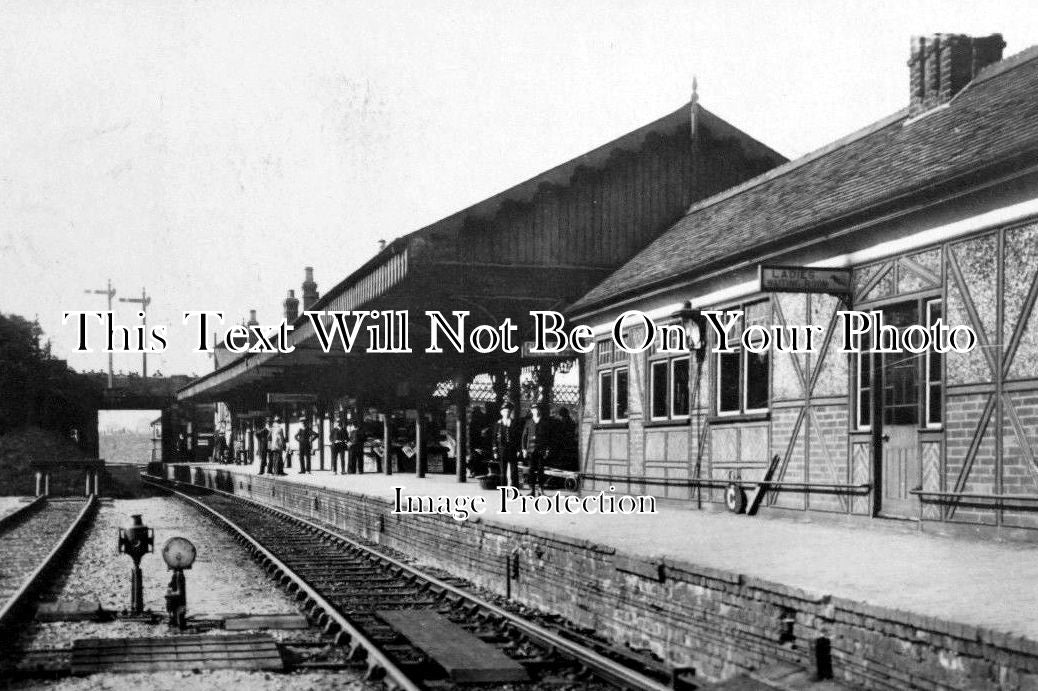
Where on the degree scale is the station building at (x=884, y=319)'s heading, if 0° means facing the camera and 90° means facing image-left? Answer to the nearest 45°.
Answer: approximately 45°

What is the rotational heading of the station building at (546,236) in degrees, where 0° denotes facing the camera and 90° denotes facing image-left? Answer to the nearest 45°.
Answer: approximately 45°

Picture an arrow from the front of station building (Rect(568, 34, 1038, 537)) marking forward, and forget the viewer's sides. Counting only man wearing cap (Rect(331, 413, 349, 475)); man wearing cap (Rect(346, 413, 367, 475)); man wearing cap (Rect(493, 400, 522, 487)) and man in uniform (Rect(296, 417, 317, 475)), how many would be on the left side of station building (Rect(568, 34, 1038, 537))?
0

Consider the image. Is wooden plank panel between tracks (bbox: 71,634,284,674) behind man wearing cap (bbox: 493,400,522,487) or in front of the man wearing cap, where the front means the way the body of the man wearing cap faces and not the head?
in front

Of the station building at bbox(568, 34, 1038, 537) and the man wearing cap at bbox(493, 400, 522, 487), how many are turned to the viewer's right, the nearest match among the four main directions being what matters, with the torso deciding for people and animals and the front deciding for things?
0

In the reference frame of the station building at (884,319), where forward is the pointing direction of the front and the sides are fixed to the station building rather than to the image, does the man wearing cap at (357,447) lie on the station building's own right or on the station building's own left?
on the station building's own right

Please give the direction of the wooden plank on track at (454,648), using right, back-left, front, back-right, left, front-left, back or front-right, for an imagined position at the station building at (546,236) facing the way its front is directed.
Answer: front-left

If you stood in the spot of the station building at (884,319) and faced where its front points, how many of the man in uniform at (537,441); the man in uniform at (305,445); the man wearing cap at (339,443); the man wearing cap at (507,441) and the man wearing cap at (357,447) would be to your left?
0

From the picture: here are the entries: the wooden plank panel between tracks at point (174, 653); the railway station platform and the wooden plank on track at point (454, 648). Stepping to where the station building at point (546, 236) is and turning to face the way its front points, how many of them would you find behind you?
0

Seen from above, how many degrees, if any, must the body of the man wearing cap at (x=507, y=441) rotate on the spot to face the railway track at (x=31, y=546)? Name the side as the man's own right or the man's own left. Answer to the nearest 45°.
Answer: approximately 90° to the man's own right

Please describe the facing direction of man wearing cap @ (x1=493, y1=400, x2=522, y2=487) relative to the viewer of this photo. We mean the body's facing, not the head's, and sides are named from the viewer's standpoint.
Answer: facing the viewer

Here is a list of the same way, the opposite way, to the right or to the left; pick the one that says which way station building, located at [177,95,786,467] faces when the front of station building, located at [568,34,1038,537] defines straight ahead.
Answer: the same way
